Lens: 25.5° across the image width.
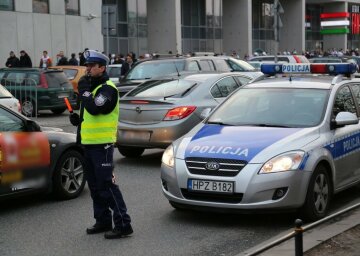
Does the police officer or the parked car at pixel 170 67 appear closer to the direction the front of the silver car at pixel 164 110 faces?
the parked car

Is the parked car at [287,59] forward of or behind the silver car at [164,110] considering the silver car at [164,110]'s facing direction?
forward

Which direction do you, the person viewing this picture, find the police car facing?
facing the viewer and to the left of the viewer

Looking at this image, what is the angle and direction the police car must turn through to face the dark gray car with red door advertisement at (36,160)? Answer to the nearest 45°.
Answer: approximately 45° to its right

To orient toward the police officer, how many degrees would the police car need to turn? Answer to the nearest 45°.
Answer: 0° — it already faces them

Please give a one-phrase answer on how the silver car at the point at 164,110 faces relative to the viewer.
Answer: facing away from the viewer and to the right of the viewer

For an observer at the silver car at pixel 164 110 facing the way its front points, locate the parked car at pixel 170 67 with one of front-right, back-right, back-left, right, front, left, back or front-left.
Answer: front-left

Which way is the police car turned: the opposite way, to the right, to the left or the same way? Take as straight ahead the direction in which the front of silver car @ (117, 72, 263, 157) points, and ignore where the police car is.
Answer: the opposite way

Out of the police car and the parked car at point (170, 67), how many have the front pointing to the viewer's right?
0
